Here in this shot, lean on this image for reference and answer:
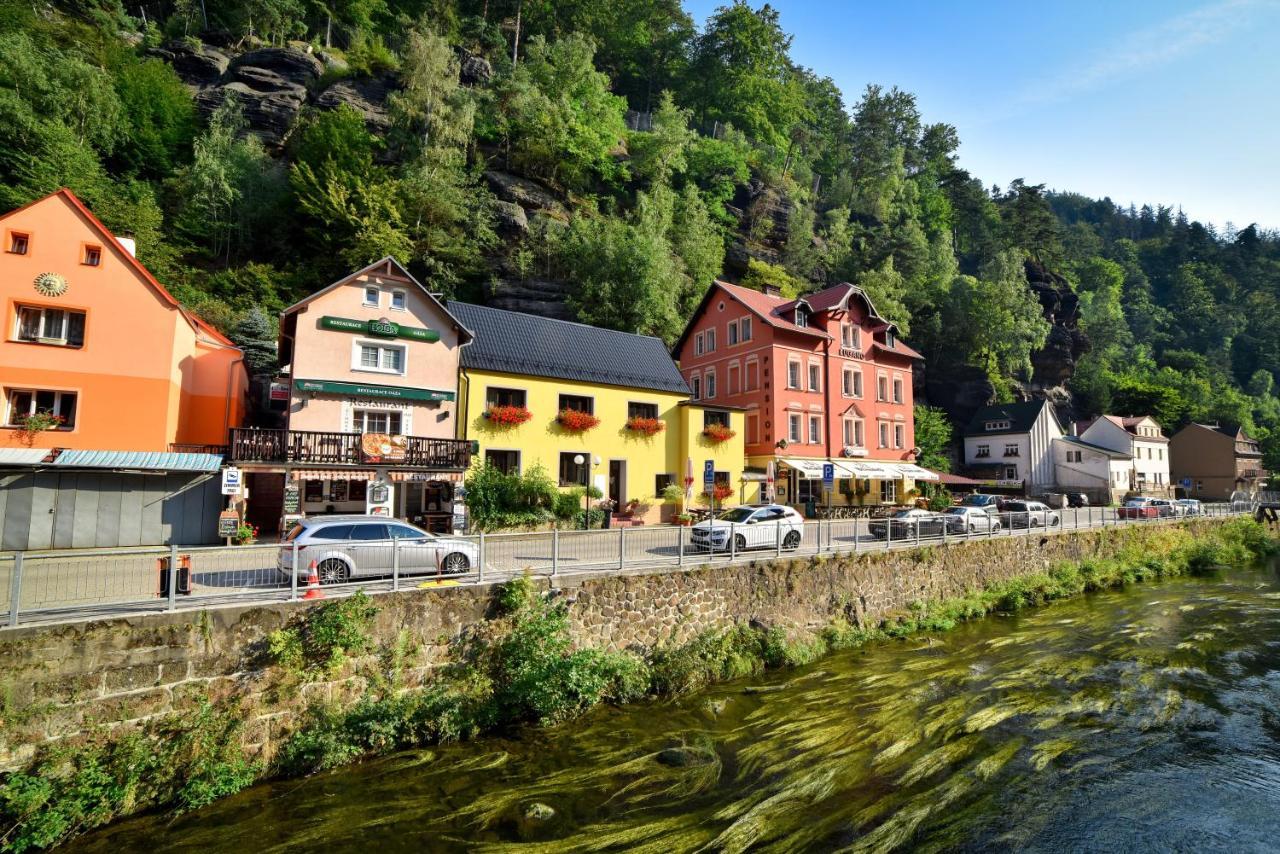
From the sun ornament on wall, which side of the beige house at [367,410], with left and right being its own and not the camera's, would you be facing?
right

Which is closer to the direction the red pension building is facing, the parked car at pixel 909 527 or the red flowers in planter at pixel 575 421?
the parked car

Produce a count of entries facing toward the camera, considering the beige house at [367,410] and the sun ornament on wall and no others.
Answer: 2

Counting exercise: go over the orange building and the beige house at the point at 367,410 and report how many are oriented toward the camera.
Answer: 2

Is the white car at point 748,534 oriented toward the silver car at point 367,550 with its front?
yes

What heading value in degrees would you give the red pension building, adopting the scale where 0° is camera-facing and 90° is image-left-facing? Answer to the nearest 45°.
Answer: approximately 315°

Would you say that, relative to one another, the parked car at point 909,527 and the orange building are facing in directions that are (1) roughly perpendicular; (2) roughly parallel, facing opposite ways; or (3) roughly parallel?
roughly perpendicular
